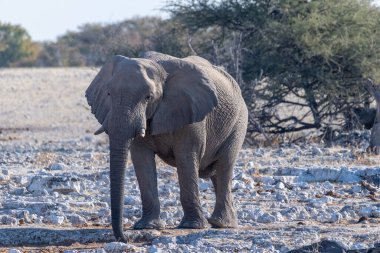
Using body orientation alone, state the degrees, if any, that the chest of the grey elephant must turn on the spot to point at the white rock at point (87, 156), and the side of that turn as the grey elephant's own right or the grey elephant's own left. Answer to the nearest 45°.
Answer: approximately 135° to the grey elephant's own right

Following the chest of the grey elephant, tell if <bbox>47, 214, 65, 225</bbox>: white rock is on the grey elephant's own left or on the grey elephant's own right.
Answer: on the grey elephant's own right

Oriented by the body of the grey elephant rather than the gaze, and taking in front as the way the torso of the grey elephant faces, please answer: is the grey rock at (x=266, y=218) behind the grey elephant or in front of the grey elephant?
behind

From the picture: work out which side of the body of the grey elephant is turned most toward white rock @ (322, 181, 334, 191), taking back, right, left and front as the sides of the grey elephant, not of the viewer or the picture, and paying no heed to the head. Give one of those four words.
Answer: back

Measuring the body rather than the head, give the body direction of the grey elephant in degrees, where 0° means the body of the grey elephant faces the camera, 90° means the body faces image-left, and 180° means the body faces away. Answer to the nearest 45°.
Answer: approximately 45°
